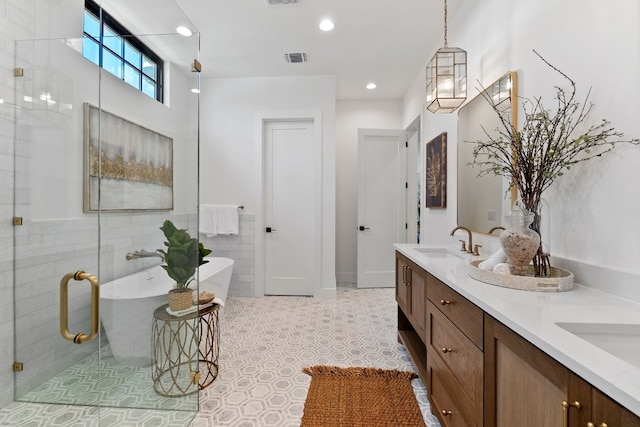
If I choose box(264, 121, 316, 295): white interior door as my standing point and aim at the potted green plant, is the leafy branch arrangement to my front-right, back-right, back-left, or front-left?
front-left

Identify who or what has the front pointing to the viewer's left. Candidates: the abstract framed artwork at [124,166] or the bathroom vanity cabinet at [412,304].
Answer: the bathroom vanity cabinet

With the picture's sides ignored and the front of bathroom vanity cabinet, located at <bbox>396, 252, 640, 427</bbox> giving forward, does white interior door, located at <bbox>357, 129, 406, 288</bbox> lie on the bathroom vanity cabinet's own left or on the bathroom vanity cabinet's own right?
on the bathroom vanity cabinet's own right

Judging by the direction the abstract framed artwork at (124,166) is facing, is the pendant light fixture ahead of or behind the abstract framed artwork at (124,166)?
ahead

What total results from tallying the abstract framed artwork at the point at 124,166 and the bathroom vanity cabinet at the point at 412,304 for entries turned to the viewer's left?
1

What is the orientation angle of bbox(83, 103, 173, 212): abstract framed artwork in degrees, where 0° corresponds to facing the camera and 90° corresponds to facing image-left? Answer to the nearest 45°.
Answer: approximately 315°

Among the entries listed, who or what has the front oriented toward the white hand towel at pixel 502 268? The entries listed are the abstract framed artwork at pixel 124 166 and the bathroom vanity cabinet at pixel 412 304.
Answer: the abstract framed artwork

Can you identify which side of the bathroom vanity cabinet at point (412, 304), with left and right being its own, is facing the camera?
left

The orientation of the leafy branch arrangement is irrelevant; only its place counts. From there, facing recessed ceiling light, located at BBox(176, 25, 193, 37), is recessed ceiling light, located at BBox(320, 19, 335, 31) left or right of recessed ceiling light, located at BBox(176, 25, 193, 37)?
right

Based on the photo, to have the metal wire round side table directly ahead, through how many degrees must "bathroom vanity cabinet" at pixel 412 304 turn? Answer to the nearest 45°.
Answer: approximately 45° to its left

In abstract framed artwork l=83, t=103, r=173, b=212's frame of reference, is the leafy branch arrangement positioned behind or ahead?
ahead

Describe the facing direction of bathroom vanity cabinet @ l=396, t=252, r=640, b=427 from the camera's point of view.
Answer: facing the viewer and to the left of the viewer

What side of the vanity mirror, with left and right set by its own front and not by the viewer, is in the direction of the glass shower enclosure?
front

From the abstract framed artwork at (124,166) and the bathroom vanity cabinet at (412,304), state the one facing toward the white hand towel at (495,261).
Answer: the abstract framed artwork

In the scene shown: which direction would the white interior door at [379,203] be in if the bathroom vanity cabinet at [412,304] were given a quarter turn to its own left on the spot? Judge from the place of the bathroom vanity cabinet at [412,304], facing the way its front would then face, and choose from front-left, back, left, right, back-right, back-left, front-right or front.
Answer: back

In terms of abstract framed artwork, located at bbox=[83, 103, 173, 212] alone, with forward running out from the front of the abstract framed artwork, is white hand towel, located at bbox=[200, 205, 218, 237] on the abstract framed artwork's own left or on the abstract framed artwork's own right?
on the abstract framed artwork's own left
